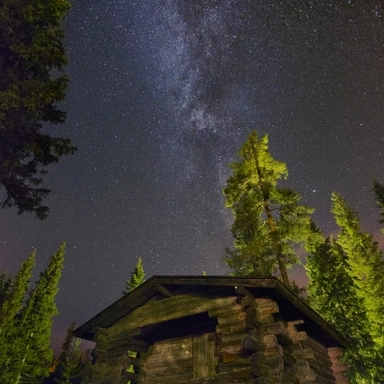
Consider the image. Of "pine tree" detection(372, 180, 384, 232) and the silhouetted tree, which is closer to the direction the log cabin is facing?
the silhouetted tree

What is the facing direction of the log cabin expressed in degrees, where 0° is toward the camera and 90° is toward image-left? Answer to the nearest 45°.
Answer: approximately 45°

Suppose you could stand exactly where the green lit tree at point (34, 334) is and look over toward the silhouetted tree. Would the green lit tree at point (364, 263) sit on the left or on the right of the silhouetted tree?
left

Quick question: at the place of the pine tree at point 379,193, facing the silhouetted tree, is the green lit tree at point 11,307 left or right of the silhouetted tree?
right

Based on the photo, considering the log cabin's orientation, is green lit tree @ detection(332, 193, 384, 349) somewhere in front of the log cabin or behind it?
behind

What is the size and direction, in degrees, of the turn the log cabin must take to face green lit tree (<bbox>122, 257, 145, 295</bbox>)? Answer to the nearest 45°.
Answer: approximately 135° to its right

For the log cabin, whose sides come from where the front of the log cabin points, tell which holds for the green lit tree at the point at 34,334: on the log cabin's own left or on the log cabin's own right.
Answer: on the log cabin's own right

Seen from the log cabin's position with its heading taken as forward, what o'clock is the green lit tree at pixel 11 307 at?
The green lit tree is roughly at 3 o'clock from the log cabin.
